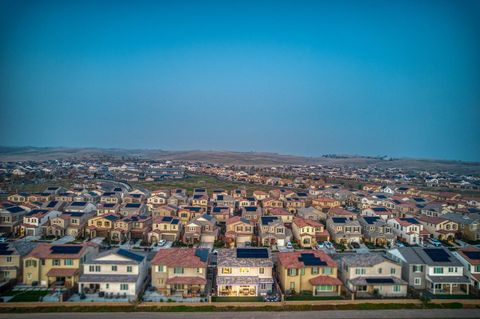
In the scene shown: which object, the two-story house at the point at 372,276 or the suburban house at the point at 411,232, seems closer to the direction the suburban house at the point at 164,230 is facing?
the two-story house

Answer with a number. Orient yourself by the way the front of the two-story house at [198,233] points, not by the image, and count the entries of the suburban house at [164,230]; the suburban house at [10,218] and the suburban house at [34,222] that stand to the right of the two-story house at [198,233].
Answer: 3

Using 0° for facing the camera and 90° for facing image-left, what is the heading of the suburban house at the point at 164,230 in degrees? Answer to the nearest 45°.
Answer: approximately 0°

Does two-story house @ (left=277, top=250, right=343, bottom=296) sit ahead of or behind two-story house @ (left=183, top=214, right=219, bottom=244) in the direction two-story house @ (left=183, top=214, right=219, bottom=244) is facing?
ahead

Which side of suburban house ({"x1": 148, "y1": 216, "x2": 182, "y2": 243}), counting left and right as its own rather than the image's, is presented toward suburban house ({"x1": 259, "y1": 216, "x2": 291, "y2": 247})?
left

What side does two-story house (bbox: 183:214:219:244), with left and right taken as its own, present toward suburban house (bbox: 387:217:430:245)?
left

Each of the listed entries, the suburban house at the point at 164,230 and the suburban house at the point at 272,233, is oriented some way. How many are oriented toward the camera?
2

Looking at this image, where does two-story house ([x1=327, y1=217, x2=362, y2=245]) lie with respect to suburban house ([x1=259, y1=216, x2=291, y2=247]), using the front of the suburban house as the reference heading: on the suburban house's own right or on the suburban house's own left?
on the suburban house's own left

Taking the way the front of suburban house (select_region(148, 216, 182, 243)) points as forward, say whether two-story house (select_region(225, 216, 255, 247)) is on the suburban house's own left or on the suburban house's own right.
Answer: on the suburban house's own left

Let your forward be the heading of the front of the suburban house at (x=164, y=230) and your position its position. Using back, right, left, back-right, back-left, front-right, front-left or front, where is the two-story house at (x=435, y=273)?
front-left

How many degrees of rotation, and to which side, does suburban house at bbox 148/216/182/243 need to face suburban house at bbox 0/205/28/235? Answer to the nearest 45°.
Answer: approximately 90° to its right

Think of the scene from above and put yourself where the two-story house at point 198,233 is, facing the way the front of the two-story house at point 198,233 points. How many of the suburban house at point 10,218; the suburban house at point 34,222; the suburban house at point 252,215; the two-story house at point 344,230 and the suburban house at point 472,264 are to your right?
2

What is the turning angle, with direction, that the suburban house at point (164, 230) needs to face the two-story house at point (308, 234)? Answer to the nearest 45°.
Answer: approximately 90° to its left

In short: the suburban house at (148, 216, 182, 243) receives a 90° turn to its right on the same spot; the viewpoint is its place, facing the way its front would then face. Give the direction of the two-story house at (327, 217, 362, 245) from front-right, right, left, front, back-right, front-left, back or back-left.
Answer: back

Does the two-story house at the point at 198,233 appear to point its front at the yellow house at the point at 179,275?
yes

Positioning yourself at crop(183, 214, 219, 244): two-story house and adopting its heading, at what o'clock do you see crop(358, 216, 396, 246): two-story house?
crop(358, 216, 396, 246): two-story house is roughly at 9 o'clock from crop(183, 214, 219, 244): two-story house.
